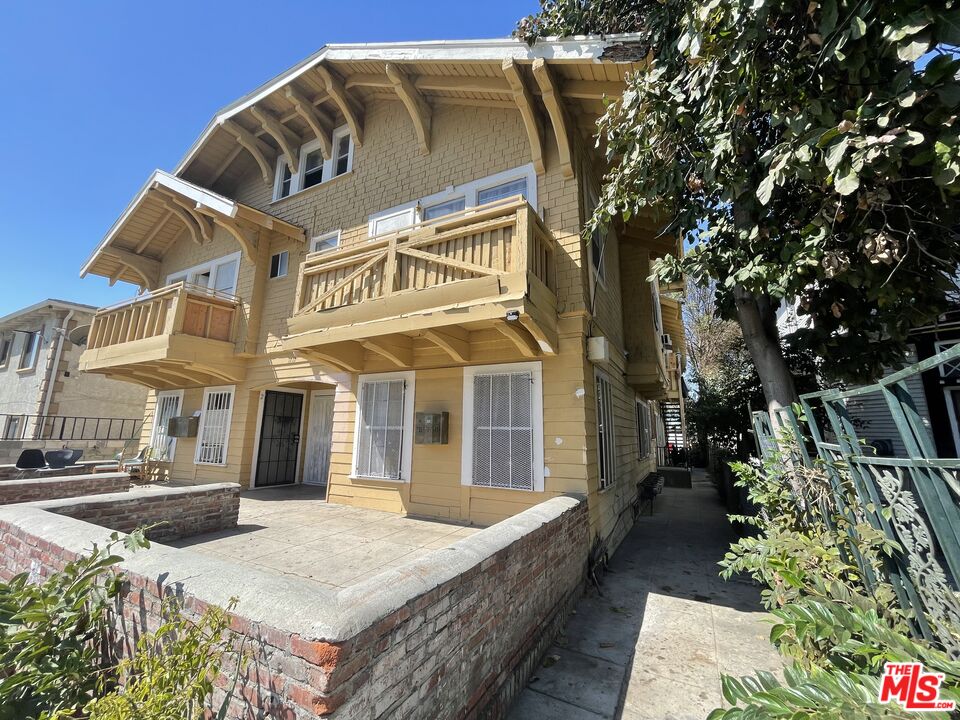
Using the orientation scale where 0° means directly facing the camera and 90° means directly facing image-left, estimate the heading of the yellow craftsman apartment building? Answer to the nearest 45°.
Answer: approximately 45°

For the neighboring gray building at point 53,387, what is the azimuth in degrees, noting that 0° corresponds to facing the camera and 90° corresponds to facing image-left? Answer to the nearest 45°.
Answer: approximately 45°

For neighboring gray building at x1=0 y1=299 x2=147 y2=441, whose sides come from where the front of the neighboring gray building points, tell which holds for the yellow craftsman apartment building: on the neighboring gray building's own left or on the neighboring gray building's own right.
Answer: on the neighboring gray building's own left

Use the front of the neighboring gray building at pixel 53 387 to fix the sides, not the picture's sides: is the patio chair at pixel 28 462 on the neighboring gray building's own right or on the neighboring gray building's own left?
on the neighboring gray building's own left

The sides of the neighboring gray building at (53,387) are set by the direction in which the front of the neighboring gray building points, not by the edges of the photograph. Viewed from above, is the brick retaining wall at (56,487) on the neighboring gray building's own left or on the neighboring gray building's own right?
on the neighboring gray building's own left

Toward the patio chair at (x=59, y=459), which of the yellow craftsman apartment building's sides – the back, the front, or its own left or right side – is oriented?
front

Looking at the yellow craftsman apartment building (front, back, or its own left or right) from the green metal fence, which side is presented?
left

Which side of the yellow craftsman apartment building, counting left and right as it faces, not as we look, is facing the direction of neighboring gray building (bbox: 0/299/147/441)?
right
